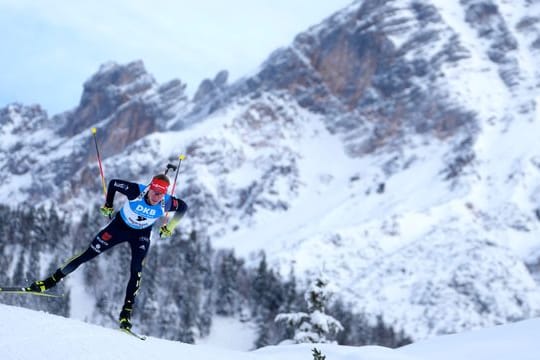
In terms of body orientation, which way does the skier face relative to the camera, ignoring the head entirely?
toward the camera

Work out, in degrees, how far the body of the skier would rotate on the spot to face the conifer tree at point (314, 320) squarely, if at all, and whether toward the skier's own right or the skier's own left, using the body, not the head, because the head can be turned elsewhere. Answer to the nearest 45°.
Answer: approximately 135° to the skier's own left
